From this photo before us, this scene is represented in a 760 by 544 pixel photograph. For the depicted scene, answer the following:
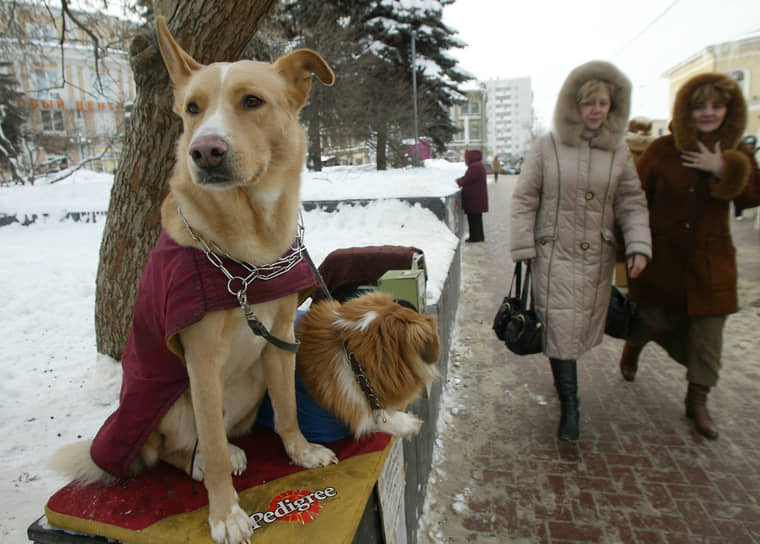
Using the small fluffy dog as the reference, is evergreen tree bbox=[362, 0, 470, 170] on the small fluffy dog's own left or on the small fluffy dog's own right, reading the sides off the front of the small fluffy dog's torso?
on the small fluffy dog's own left

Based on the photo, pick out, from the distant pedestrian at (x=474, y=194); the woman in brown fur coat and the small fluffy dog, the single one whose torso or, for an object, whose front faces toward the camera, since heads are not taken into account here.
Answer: the woman in brown fur coat

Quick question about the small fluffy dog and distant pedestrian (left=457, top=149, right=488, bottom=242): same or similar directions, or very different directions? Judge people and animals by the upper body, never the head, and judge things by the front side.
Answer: very different directions

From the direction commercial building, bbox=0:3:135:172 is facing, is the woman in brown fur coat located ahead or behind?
ahead

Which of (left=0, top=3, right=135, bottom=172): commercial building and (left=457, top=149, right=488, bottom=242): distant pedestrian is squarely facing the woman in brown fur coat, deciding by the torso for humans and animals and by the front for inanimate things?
the commercial building

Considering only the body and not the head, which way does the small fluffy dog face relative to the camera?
to the viewer's right

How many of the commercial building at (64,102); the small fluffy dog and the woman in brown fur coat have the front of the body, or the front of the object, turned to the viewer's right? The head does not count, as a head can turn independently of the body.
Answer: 1
